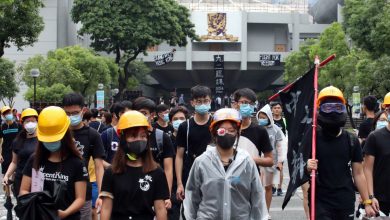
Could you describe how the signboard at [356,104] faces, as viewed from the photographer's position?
facing the viewer

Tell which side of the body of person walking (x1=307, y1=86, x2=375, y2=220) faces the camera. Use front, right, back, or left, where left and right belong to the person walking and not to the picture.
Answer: front

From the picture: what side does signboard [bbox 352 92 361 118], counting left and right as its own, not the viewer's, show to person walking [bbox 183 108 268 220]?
front

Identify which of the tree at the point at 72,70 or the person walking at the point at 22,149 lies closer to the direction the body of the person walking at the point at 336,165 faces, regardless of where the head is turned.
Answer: the person walking

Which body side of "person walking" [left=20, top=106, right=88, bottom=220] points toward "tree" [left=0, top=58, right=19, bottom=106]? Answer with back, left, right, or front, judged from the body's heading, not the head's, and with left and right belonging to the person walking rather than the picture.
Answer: back

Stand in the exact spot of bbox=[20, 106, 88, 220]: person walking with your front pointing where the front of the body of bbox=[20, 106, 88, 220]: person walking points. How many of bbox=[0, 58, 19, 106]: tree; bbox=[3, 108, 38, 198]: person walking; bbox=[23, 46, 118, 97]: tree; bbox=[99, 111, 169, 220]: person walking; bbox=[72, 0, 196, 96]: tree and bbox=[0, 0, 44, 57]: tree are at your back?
5

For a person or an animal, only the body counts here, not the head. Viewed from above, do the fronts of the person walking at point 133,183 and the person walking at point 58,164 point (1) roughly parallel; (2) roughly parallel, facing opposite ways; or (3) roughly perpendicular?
roughly parallel

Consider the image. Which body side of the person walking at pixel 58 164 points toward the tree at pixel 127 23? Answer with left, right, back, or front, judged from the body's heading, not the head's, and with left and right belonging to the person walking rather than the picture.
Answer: back

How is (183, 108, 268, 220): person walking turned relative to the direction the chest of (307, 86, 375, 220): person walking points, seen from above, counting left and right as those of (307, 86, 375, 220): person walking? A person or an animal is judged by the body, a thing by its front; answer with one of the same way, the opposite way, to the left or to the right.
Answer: the same way

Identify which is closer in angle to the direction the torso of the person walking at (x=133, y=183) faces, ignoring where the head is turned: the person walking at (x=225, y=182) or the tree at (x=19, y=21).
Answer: the person walking

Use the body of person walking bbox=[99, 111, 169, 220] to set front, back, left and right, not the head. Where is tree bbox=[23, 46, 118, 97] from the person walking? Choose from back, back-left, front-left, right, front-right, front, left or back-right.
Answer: back

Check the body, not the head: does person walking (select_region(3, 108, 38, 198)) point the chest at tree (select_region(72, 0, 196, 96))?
no

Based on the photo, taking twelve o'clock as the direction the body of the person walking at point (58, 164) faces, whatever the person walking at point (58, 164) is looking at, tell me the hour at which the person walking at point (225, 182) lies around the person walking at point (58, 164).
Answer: the person walking at point (225, 182) is roughly at 10 o'clock from the person walking at point (58, 164).

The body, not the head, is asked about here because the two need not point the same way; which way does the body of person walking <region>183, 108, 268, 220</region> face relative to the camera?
toward the camera

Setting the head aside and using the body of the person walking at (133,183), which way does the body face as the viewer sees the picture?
toward the camera

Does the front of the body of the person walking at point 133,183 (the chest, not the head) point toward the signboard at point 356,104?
no

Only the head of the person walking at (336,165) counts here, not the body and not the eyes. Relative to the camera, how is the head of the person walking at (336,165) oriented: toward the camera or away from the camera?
toward the camera

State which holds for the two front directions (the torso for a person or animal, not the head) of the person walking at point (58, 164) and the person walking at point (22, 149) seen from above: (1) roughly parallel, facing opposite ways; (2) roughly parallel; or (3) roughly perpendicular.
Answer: roughly parallel
